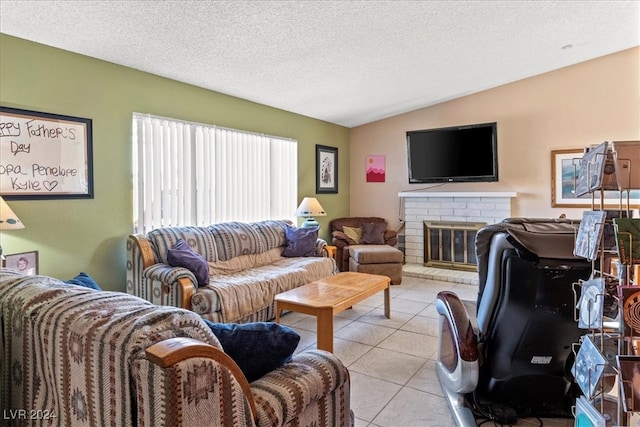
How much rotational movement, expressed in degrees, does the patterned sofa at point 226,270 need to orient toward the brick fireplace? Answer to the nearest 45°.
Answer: approximately 90° to its left

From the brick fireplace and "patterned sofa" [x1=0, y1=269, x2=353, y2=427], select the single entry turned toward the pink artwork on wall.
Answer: the patterned sofa

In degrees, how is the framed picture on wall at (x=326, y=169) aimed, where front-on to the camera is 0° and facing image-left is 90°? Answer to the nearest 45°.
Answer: approximately 315°

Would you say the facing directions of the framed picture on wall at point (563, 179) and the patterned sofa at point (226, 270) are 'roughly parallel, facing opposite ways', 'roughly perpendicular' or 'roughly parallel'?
roughly perpendicular

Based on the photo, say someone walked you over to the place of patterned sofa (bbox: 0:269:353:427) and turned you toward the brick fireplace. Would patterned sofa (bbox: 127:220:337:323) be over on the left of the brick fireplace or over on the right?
left

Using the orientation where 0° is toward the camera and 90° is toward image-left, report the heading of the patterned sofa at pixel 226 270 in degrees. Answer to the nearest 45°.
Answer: approximately 315°

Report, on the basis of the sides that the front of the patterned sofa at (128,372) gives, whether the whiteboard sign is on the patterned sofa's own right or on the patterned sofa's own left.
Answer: on the patterned sofa's own left

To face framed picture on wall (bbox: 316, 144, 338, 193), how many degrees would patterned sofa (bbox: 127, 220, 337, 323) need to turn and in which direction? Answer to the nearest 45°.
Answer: approximately 90° to its left

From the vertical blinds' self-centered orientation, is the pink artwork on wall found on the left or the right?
on its left

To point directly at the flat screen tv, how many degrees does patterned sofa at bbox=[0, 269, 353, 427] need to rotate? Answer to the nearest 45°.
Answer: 0° — it already faces it
